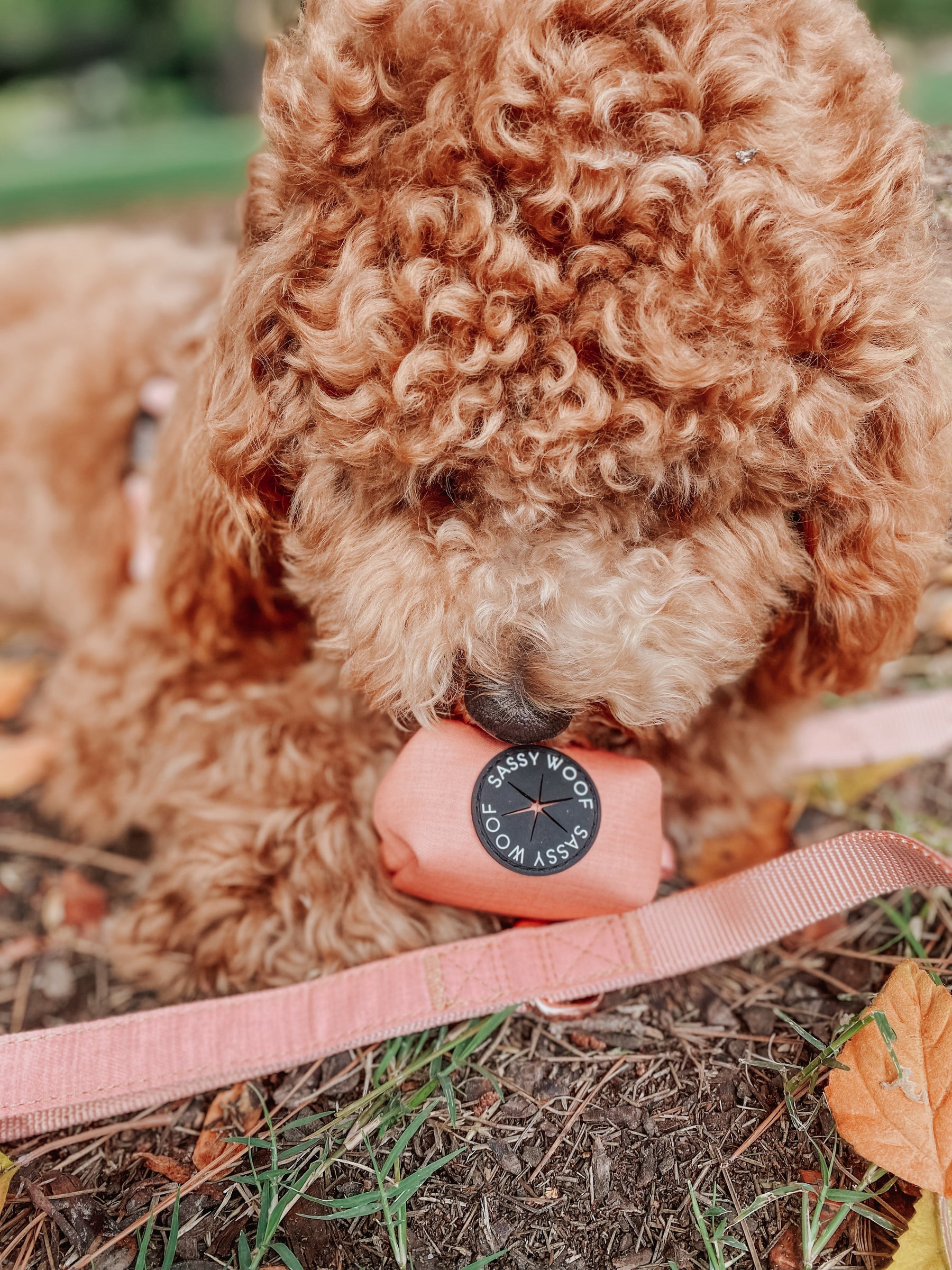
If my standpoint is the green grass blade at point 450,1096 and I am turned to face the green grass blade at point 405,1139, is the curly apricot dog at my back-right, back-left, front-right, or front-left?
back-right

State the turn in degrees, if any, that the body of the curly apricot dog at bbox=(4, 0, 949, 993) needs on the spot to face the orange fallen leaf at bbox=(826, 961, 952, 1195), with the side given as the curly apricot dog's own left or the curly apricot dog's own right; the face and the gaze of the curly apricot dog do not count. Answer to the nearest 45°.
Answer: approximately 45° to the curly apricot dog's own left

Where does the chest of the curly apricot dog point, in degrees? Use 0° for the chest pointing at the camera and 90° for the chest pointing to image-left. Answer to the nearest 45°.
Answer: approximately 0°
